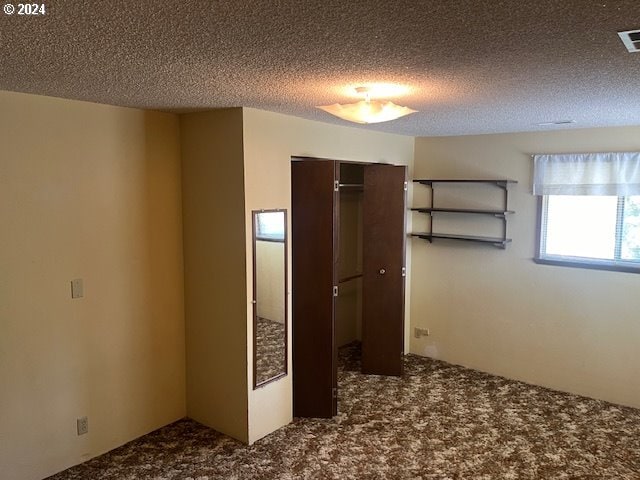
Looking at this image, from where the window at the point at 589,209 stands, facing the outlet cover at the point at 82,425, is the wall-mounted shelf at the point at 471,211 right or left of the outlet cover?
right

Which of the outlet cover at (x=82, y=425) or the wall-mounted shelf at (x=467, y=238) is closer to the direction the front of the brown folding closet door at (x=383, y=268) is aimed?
the outlet cover

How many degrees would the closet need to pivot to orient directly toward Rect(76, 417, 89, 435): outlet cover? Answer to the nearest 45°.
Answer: approximately 90° to its right

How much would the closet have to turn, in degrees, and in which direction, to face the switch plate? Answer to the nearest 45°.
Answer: approximately 90° to its right

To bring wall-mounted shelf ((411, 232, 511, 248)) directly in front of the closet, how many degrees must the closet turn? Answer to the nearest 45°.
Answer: approximately 45° to its left

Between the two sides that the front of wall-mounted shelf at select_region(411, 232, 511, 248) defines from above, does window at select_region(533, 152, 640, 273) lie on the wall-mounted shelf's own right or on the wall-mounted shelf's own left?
on the wall-mounted shelf's own left

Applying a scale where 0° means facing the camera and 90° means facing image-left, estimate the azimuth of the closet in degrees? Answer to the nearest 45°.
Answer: approximately 315°
